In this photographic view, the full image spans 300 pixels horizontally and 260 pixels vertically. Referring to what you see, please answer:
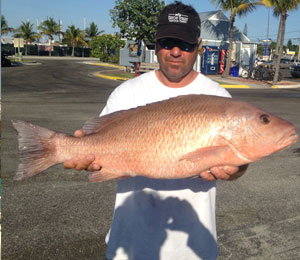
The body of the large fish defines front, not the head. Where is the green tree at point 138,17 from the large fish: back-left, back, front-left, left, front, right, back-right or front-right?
left

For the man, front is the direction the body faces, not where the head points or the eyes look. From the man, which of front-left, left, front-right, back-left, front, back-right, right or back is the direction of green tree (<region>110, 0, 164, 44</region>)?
back

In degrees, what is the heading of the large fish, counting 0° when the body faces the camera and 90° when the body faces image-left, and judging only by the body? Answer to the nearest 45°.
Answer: approximately 270°

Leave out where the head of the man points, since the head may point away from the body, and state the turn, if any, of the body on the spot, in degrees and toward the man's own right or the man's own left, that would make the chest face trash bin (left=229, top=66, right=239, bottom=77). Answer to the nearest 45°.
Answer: approximately 180°

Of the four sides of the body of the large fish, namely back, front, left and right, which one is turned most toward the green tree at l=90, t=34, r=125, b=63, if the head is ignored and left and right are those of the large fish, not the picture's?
left

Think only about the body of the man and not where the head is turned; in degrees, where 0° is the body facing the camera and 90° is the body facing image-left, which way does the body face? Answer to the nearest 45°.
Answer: approximately 0°
